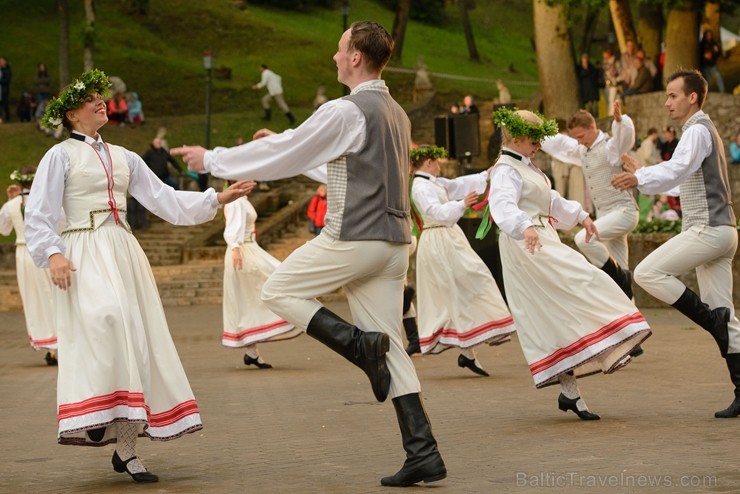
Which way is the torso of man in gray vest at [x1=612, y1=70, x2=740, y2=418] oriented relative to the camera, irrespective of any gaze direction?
to the viewer's left

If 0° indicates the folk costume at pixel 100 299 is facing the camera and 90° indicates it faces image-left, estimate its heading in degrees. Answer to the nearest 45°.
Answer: approximately 315°

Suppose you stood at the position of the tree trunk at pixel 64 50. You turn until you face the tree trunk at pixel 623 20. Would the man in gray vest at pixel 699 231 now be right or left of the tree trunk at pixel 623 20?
right

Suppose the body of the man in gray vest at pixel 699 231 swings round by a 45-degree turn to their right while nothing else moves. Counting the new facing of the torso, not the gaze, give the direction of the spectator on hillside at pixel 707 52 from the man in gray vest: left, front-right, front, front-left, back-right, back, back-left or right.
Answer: front-right

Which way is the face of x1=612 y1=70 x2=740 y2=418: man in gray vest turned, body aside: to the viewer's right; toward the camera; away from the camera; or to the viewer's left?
to the viewer's left

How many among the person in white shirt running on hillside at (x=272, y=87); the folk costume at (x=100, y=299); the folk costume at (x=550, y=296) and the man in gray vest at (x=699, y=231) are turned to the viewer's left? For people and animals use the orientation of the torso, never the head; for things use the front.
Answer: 2

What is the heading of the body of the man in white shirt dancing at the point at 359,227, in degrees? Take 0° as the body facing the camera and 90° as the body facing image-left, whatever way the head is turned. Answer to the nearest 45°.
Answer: approximately 135°
